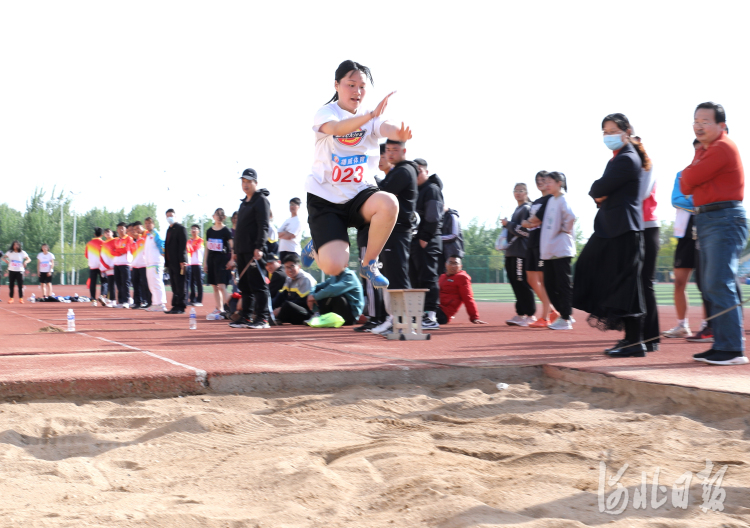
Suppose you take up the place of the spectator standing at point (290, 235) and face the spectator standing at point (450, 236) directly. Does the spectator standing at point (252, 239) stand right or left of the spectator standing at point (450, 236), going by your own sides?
right

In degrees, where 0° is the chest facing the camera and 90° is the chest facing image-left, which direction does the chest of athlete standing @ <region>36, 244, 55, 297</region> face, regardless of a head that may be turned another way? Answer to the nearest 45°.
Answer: approximately 0°

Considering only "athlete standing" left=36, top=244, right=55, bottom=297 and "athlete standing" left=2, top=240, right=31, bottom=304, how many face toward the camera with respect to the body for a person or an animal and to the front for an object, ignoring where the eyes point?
2

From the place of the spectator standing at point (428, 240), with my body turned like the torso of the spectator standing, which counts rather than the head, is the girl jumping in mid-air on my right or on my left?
on my left

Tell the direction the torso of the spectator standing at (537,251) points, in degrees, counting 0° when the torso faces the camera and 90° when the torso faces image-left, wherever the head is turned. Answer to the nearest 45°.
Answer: approximately 90°

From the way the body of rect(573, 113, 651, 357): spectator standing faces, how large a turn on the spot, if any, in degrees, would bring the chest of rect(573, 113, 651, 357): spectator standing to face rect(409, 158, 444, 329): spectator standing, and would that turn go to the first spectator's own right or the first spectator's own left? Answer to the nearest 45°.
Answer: approximately 45° to the first spectator's own right

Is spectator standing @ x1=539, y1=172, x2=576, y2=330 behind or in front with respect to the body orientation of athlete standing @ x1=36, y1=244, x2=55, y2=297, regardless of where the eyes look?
in front
